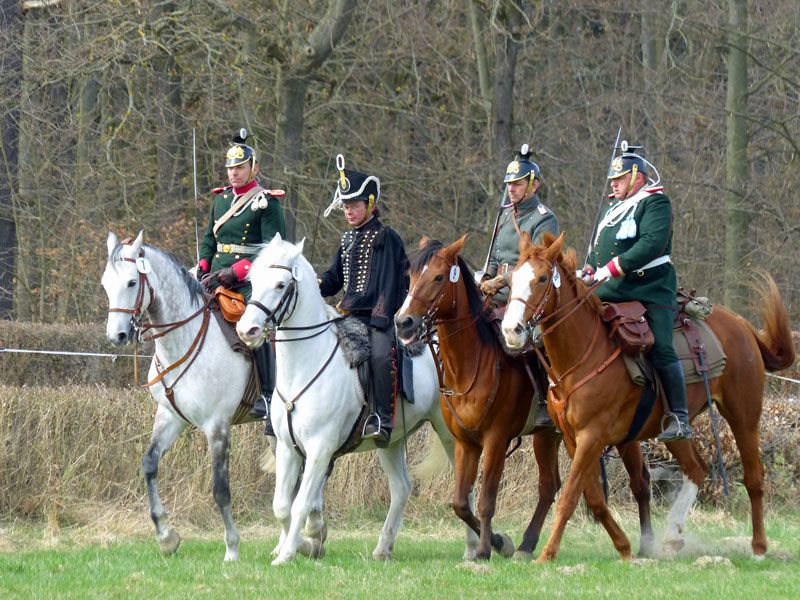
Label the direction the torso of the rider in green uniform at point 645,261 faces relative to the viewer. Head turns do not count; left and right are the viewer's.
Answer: facing the viewer and to the left of the viewer

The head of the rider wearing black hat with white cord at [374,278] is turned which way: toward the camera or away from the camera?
toward the camera

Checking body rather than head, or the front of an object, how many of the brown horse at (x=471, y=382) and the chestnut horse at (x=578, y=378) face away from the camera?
0

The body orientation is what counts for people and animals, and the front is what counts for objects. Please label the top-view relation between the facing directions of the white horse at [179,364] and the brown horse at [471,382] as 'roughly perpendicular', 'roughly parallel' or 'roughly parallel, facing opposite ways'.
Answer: roughly parallel

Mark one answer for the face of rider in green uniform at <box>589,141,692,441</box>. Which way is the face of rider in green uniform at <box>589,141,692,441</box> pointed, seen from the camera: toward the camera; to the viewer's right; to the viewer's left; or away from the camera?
to the viewer's left

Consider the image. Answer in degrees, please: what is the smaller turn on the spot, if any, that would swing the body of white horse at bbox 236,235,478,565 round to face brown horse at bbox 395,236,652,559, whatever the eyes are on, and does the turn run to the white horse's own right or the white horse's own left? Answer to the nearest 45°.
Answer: approximately 135° to the white horse's own left

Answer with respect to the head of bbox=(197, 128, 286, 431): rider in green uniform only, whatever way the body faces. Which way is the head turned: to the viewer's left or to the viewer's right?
to the viewer's left

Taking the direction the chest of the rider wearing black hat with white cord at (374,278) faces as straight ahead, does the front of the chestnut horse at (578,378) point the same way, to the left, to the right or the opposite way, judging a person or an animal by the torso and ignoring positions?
the same way

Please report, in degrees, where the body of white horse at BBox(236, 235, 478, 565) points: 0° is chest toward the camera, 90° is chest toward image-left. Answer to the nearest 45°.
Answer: approximately 45°

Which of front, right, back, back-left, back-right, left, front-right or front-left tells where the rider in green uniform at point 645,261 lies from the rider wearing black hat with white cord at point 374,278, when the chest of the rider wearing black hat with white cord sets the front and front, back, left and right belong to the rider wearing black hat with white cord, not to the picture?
back-left

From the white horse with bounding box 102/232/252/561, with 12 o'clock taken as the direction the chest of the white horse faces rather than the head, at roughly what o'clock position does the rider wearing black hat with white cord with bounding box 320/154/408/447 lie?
The rider wearing black hat with white cord is roughly at 8 o'clock from the white horse.

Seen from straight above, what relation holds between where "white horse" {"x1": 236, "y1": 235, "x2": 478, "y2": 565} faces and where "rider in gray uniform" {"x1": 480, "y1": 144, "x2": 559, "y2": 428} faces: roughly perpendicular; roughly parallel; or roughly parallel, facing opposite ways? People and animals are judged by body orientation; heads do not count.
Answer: roughly parallel

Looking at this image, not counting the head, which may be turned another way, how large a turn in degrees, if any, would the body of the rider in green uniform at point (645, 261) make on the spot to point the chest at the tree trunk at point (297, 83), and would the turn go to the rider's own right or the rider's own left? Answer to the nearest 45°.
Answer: approximately 90° to the rider's own right

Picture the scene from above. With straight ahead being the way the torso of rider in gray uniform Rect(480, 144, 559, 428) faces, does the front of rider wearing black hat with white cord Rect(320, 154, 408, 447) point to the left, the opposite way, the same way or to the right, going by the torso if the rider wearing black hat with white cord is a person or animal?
the same way

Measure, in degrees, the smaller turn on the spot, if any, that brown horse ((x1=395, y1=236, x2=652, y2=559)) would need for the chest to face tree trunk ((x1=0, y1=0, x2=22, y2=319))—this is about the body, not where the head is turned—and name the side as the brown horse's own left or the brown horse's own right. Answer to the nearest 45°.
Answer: approximately 90° to the brown horse's own right

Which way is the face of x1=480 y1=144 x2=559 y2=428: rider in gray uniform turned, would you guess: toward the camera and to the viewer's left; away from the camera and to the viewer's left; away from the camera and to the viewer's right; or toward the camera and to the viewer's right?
toward the camera and to the viewer's left

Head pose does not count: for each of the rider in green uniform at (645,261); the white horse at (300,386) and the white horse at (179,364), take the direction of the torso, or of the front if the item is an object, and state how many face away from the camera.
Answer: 0

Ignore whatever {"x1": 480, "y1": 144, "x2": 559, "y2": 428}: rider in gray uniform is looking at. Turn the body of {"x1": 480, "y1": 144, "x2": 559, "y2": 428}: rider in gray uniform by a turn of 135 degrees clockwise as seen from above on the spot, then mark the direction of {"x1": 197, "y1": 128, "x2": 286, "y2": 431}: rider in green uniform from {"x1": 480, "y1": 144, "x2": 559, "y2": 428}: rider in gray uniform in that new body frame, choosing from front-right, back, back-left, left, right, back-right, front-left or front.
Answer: left
